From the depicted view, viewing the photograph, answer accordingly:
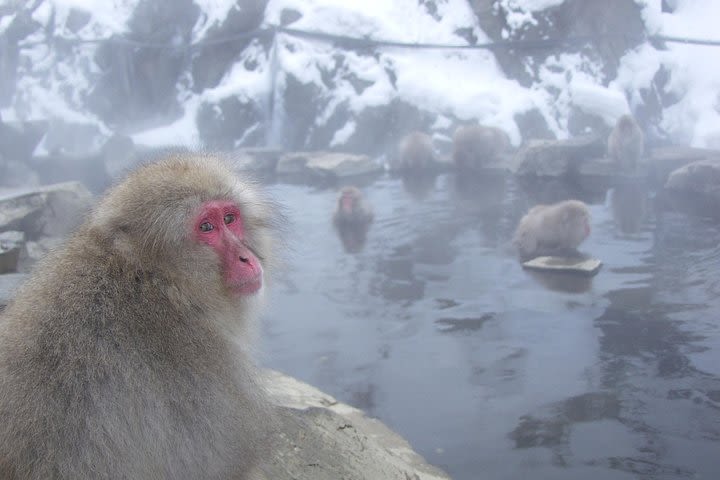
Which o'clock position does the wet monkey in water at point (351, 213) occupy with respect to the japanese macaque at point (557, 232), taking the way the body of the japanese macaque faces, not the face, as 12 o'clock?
The wet monkey in water is roughly at 7 o'clock from the japanese macaque.

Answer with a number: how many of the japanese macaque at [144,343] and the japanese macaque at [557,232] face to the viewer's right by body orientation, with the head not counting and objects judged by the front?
2

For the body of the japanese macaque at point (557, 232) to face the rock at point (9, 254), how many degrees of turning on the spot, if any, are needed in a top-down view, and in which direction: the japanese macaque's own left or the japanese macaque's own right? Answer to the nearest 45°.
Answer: approximately 135° to the japanese macaque's own right

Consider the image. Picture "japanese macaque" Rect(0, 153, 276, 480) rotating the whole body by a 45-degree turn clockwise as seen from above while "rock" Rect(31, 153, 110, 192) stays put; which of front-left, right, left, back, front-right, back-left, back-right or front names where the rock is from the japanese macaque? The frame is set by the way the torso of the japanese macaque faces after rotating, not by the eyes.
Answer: back-left

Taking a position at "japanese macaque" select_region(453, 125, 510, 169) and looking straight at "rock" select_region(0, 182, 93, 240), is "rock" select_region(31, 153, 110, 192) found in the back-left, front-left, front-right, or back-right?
front-right

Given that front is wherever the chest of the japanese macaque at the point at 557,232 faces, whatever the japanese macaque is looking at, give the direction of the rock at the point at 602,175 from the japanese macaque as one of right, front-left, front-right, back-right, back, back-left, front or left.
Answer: left

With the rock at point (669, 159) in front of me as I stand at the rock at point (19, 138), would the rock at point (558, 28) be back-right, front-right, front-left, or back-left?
front-left

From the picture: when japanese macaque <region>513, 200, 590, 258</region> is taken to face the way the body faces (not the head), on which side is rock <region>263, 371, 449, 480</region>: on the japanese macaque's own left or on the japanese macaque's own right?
on the japanese macaque's own right

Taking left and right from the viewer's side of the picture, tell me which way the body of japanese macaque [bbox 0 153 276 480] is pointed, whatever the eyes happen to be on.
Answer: facing to the right of the viewer

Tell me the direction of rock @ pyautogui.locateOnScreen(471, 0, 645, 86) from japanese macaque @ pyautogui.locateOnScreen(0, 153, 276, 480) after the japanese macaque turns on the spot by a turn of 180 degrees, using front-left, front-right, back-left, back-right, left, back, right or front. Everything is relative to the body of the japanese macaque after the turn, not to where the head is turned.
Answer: back-right

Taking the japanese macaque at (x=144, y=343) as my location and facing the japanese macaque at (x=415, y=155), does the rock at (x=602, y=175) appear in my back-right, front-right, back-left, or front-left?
front-right

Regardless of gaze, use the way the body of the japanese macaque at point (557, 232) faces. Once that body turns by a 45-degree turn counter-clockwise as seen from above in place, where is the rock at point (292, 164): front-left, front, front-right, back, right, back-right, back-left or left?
left

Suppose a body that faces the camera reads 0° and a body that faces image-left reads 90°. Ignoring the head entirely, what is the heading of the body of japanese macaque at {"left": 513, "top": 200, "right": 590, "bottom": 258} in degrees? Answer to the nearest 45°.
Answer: approximately 270°

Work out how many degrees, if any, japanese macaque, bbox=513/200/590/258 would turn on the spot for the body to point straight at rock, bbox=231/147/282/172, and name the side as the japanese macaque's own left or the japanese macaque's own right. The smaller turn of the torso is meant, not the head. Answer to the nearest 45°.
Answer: approximately 135° to the japanese macaque's own left

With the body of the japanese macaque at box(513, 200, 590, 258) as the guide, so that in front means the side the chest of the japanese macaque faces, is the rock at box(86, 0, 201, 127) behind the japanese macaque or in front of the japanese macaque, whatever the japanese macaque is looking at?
behind

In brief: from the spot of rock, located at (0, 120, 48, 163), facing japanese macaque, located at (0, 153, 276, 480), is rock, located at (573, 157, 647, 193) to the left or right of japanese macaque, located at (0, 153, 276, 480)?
left

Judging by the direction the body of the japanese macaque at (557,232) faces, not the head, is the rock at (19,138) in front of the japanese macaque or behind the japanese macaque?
behind
